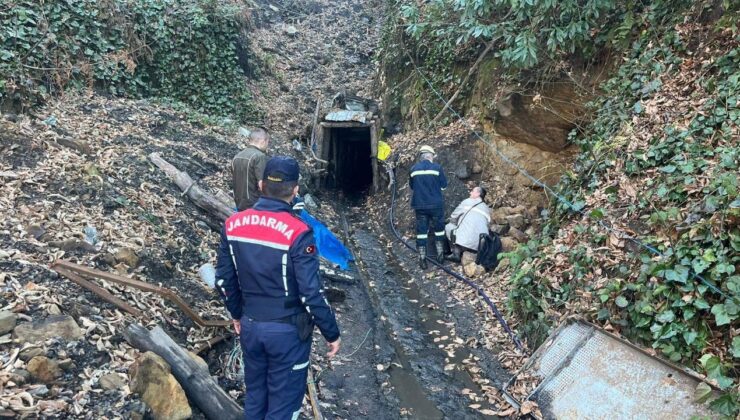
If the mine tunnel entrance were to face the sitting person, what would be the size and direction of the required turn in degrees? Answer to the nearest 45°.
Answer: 0° — it already faces them

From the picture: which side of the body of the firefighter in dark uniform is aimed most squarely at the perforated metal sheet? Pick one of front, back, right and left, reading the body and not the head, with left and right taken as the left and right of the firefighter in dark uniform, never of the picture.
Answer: back

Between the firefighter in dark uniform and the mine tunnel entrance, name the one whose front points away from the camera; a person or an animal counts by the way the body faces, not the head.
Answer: the firefighter in dark uniform

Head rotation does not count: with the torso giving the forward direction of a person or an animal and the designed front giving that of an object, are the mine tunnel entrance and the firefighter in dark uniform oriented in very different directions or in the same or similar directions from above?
very different directions

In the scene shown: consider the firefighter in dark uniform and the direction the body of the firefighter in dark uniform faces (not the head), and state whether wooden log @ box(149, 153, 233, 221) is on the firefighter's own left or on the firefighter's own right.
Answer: on the firefighter's own left

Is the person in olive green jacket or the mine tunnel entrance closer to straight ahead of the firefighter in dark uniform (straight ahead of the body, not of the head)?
the mine tunnel entrance

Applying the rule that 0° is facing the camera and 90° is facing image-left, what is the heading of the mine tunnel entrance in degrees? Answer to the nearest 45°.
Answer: approximately 0°

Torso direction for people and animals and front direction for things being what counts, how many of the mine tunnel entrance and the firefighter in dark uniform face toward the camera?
1

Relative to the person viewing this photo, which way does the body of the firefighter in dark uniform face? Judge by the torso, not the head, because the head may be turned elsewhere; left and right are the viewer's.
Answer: facing away from the viewer
